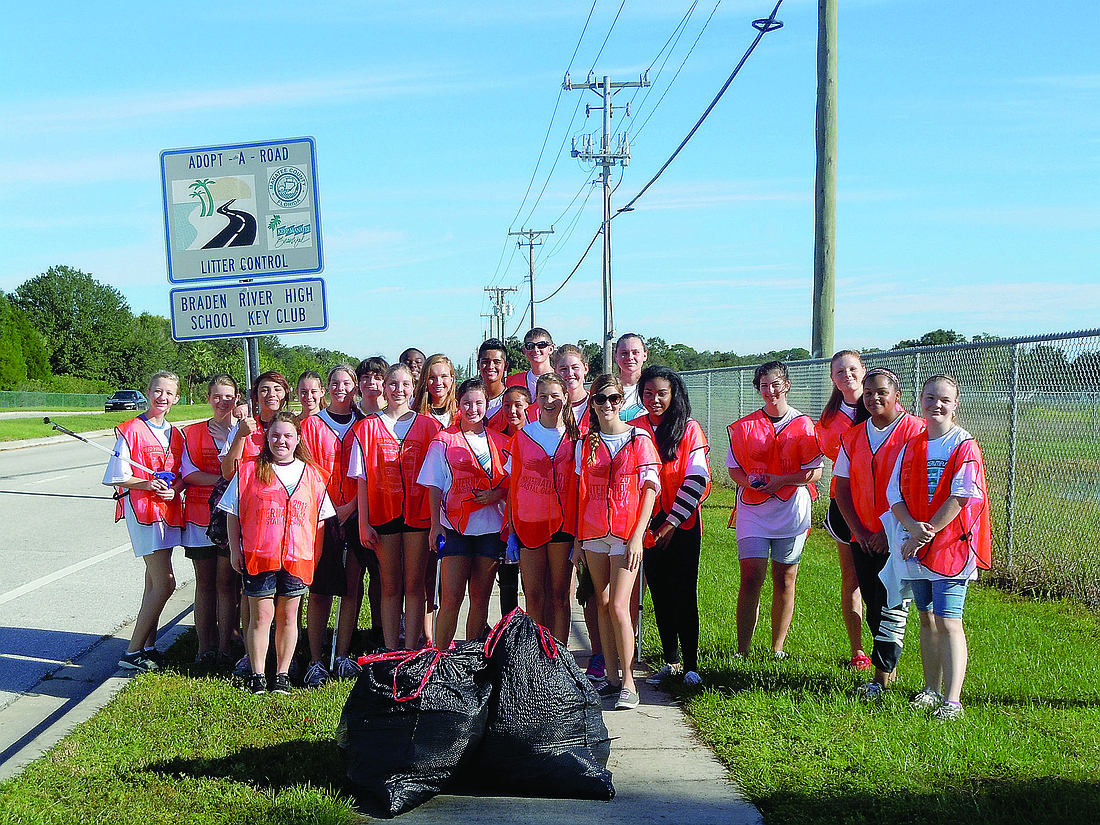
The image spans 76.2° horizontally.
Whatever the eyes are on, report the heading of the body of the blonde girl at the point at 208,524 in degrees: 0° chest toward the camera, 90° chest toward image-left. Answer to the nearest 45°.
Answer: approximately 0°

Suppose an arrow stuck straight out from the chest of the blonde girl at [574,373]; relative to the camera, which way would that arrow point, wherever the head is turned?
toward the camera

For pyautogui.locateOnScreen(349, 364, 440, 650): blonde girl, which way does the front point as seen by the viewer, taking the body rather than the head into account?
toward the camera

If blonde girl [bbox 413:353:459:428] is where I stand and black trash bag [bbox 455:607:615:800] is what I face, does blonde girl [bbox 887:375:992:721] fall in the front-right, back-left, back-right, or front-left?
front-left

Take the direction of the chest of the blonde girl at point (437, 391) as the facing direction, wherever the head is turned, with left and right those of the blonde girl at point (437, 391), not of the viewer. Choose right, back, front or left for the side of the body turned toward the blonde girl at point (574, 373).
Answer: left

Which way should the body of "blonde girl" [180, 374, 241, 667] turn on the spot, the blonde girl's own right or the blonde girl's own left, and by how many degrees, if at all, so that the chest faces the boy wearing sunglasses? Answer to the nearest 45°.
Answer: approximately 90° to the blonde girl's own left

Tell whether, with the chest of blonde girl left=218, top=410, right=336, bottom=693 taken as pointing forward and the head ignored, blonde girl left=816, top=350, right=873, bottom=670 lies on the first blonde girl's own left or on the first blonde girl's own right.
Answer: on the first blonde girl's own left

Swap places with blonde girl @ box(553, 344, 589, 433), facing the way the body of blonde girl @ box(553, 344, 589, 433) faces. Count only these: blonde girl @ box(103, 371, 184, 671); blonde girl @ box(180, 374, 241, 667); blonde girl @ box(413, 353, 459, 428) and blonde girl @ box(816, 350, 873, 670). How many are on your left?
1

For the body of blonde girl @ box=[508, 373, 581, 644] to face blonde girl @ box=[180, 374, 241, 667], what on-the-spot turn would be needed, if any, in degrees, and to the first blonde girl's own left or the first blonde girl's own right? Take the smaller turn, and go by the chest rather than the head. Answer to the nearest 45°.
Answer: approximately 90° to the first blonde girl's own right
